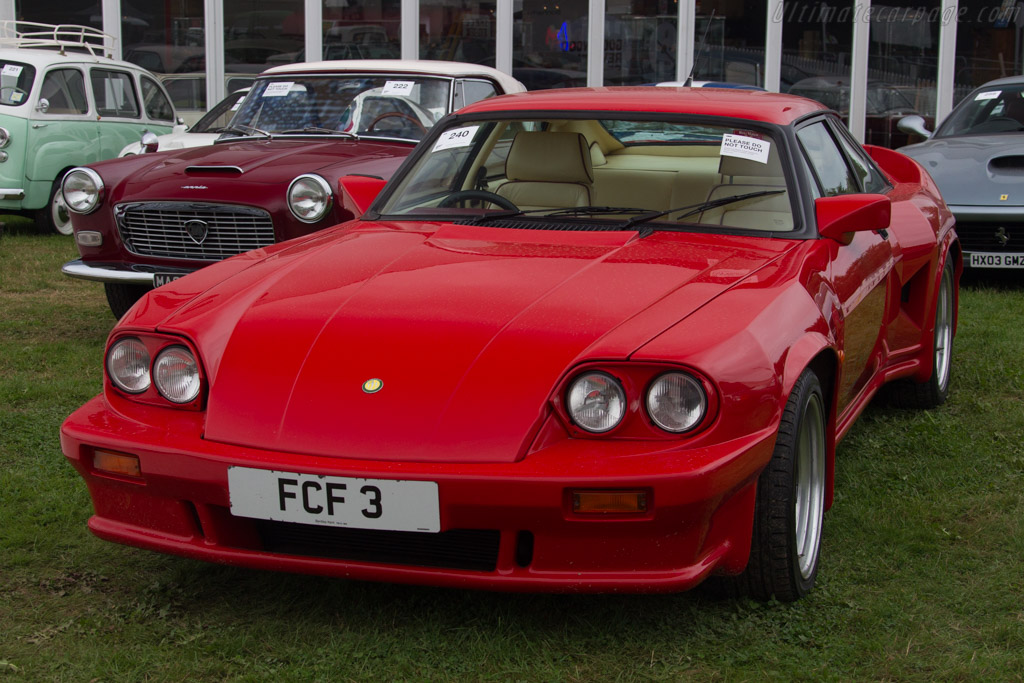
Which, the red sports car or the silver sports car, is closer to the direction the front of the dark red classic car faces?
the red sports car

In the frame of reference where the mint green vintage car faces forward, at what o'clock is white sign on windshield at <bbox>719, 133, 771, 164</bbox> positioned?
The white sign on windshield is roughly at 10 o'clock from the mint green vintage car.

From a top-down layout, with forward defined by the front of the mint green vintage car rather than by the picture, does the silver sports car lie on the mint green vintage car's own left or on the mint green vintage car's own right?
on the mint green vintage car's own left

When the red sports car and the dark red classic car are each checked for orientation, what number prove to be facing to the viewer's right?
0

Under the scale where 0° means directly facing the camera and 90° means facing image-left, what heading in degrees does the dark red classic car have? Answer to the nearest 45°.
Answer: approximately 45°

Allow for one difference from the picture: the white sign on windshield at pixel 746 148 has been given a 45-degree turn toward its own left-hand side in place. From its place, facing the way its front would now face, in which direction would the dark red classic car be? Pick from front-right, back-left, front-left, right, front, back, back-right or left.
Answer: back

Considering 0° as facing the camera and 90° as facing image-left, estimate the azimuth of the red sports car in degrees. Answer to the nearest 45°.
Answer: approximately 45°

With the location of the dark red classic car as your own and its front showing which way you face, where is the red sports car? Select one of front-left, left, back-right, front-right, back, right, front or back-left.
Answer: front-left

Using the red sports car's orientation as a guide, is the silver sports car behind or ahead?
behind

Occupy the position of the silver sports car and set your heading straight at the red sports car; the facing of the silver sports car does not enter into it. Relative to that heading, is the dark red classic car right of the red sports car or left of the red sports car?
right

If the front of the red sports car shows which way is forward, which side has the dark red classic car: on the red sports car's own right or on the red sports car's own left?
on the red sports car's own right

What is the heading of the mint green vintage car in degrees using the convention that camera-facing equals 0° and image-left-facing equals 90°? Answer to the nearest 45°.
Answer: approximately 45°
